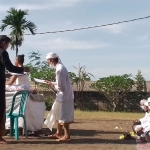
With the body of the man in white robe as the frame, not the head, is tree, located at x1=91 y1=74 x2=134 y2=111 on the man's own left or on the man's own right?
on the man's own right

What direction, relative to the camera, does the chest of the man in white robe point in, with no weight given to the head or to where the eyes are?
to the viewer's left

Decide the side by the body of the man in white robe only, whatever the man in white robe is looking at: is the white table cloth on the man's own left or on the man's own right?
on the man's own right

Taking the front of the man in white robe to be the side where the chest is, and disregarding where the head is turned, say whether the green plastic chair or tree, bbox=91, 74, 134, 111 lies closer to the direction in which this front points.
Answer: the green plastic chair

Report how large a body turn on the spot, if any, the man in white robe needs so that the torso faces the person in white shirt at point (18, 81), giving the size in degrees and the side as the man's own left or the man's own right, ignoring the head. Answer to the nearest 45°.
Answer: approximately 45° to the man's own right

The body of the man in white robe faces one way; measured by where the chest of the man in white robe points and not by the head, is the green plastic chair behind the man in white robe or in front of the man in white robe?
in front

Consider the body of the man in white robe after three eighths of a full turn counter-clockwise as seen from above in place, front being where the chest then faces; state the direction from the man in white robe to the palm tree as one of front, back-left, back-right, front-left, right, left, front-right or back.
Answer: back-left
